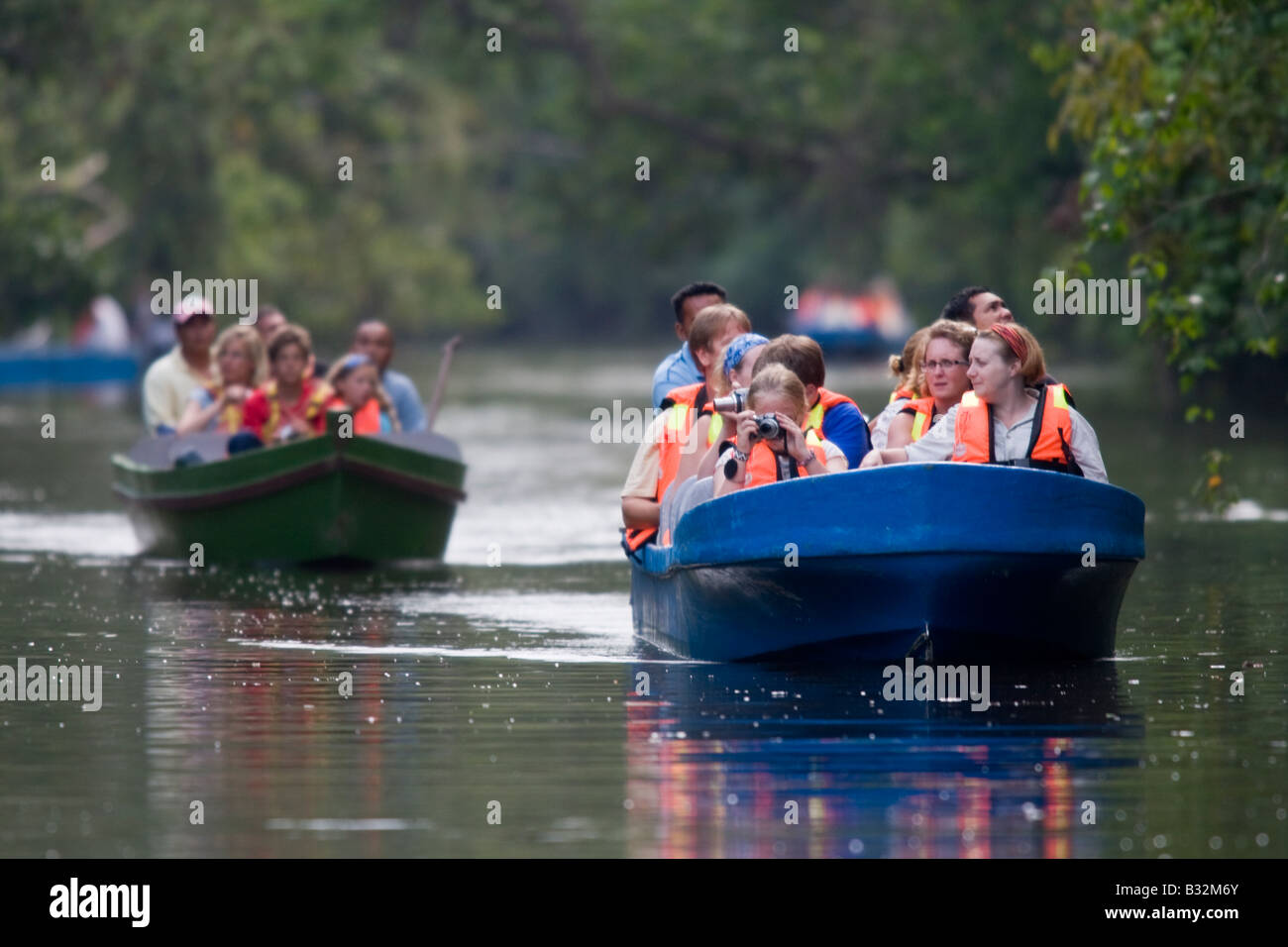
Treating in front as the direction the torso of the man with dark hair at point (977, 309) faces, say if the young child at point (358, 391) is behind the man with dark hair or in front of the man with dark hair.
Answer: behind

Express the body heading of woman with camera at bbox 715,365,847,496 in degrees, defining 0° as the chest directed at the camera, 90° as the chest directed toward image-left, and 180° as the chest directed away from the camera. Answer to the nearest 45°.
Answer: approximately 0°

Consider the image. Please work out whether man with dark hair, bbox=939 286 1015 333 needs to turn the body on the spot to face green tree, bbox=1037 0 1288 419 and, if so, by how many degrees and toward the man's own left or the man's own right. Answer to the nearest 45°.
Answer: approximately 135° to the man's own left

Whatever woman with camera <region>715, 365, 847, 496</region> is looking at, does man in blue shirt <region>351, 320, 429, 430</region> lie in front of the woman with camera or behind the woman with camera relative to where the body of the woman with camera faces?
behind

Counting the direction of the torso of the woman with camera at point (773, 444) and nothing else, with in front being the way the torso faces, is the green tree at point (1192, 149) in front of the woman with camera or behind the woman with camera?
behind

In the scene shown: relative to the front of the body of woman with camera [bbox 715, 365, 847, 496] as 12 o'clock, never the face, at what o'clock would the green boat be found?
The green boat is roughly at 5 o'clock from the woman with camera.

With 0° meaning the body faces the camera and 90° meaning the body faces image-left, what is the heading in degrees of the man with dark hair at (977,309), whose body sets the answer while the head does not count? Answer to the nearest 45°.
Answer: approximately 315°

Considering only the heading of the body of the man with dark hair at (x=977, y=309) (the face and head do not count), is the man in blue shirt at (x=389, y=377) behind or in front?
behind

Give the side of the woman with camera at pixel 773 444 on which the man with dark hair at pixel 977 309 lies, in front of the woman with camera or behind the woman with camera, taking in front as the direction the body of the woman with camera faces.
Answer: behind
